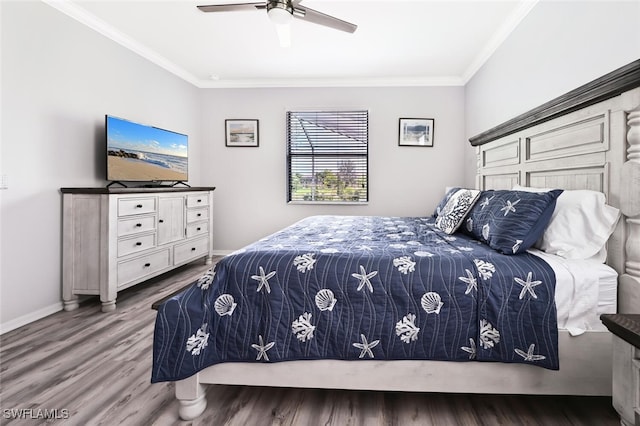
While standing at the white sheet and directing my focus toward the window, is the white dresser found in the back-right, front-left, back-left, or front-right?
front-left

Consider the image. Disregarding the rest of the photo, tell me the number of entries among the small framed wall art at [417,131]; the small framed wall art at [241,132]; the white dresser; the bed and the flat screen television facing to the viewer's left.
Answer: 1

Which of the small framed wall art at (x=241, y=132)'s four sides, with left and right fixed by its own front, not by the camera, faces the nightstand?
front

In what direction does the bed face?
to the viewer's left

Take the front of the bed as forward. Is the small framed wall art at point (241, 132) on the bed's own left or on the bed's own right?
on the bed's own right

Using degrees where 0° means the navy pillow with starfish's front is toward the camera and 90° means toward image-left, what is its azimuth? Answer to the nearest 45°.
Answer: approximately 45°

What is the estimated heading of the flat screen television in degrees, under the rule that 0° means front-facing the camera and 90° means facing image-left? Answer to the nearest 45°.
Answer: approximately 315°

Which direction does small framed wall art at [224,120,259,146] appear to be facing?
toward the camera

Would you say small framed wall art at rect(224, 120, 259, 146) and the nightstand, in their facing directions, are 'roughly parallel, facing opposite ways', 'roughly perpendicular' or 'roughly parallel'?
roughly perpendicular

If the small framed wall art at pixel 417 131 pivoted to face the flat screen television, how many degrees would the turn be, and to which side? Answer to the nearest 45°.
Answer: approximately 45° to its right

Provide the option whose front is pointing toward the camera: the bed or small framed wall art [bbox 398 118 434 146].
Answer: the small framed wall art

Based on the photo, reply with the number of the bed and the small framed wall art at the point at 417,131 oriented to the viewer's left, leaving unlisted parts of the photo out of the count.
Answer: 1

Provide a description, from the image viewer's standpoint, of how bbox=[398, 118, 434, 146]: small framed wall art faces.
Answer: facing the viewer

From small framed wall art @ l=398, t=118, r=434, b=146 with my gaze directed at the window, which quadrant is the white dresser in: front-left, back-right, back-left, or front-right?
front-left

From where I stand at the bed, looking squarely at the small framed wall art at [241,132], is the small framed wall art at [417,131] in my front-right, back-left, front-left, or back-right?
front-right

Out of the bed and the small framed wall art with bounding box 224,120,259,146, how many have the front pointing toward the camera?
1
